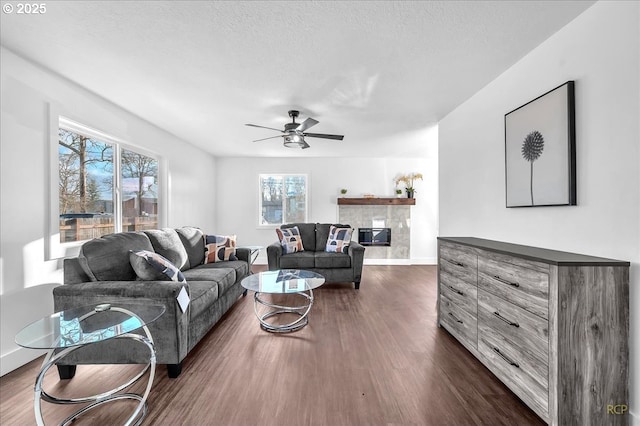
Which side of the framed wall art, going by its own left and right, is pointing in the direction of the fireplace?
right

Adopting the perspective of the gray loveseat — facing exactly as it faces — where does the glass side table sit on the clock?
The glass side table is roughly at 1 o'clock from the gray loveseat.

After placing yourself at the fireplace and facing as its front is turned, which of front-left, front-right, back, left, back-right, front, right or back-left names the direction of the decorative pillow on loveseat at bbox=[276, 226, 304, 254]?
front-right

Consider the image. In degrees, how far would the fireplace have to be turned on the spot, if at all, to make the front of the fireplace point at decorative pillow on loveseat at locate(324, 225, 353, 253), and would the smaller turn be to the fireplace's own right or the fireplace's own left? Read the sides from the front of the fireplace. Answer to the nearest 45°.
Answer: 0° — it already faces it

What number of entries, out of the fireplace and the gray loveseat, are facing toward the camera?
2

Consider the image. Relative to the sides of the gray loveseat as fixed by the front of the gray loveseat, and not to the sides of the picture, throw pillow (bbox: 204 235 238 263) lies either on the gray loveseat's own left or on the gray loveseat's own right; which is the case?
on the gray loveseat's own right

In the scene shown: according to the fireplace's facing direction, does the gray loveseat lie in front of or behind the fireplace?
in front

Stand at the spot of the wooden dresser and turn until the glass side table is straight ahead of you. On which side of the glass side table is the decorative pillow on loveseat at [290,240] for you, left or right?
right

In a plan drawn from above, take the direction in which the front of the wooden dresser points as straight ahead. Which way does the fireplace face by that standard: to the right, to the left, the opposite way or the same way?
to the left

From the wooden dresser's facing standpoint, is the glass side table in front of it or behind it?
in front

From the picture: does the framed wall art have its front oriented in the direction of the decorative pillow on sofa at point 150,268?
yes

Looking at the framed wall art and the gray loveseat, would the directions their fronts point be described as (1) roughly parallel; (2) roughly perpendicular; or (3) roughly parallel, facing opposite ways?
roughly perpendicular

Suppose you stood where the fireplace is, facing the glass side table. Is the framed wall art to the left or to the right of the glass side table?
left

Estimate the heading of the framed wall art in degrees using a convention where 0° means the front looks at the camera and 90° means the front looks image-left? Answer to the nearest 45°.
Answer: approximately 45°

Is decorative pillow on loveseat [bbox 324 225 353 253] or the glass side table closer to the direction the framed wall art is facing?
the glass side table
